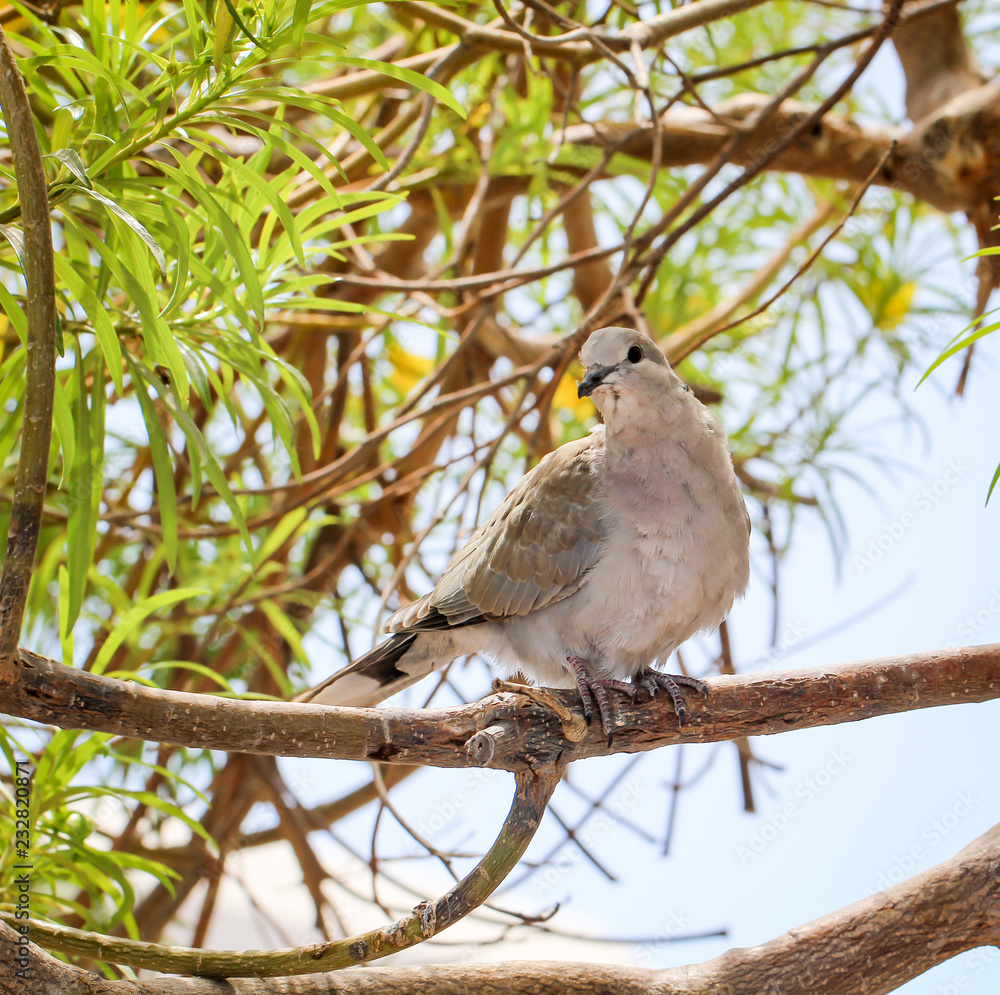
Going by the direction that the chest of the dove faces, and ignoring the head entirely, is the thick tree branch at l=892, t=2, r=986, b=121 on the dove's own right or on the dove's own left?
on the dove's own left

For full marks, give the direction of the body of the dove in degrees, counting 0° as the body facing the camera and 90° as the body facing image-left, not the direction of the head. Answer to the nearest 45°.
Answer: approximately 315°
